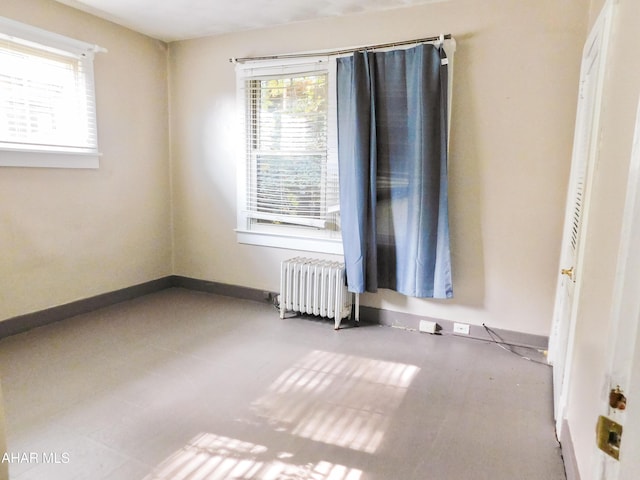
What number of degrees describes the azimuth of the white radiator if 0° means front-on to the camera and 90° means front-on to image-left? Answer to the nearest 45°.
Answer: approximately 45°

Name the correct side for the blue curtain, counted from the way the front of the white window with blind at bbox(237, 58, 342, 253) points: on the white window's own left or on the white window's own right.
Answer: on the white window's own left

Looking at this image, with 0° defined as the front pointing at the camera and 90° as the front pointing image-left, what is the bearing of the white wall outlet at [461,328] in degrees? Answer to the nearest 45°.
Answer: approximately 0°

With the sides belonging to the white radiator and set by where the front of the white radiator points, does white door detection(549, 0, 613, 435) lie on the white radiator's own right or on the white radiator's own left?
on the white radiator's own left

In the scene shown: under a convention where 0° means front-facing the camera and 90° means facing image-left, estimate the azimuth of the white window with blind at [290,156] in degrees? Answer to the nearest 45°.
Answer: approximately 45°

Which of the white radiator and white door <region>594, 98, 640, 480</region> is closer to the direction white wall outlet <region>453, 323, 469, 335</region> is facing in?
the white door

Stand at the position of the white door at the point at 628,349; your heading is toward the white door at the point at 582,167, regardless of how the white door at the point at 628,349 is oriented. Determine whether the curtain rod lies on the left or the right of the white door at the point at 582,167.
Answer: left

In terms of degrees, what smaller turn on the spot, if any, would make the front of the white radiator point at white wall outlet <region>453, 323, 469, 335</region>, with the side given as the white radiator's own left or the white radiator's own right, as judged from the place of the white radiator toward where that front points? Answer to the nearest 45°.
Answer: approximately 135° to the white radiator's own left

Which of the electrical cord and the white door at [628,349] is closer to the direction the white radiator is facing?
the white door

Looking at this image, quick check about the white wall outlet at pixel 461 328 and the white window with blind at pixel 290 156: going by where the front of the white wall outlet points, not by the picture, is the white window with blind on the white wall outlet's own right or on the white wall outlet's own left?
on the white wall outlet's own right
